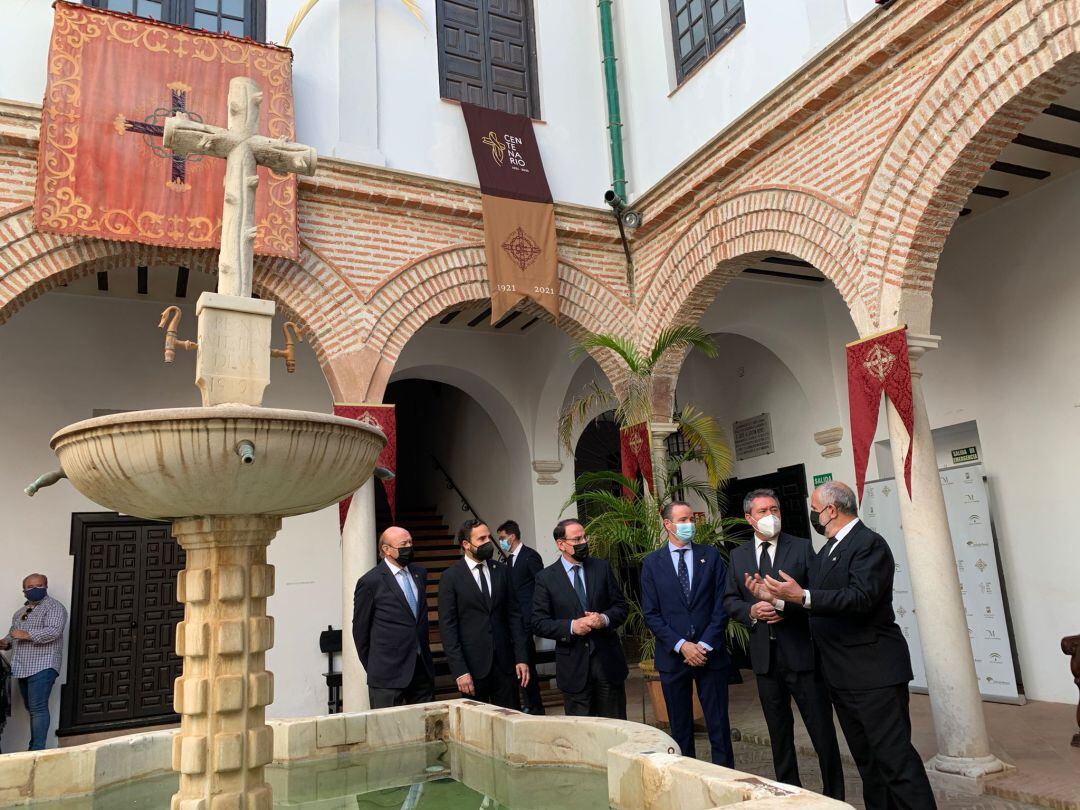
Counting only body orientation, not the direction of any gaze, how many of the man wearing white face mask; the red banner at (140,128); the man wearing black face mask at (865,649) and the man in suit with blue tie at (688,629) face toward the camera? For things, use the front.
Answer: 3

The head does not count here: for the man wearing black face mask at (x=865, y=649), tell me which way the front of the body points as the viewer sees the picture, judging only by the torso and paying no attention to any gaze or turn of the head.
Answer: to the viewer's left

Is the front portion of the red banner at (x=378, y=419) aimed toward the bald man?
yes

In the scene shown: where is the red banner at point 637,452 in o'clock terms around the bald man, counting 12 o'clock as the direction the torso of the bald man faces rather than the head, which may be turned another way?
The red banner is roughly at 9 o'clock from the bald man.

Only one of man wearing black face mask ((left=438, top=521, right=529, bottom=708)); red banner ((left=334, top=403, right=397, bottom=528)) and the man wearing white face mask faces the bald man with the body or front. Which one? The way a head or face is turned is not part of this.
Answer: the red banner

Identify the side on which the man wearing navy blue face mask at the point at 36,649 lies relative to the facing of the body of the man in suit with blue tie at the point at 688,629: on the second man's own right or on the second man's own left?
on the second man's own right

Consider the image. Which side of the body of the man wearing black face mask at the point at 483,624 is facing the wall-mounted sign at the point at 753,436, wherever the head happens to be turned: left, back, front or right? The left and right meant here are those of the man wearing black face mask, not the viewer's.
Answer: left
